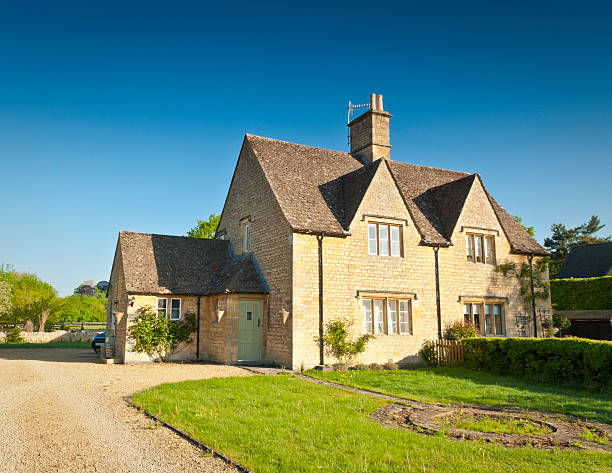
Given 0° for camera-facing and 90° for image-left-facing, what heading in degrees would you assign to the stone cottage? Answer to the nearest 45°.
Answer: approximately 315°

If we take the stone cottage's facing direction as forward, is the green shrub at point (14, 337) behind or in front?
behind

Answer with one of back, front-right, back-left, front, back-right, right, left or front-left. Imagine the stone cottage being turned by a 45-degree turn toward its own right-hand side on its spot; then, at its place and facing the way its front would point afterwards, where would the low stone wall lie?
back-right

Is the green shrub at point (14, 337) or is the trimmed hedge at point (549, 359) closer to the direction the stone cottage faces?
the trimmed hedge
